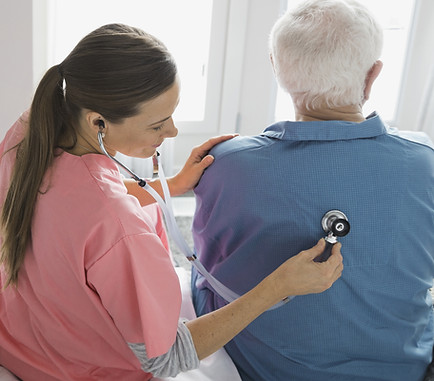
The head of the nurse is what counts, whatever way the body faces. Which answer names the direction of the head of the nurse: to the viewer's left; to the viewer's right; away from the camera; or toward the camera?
to the viewer's right

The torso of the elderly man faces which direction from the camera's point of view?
away from the camera

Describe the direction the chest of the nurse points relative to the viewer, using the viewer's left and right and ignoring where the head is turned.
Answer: facing away from the viewer and to the right of the viewer
